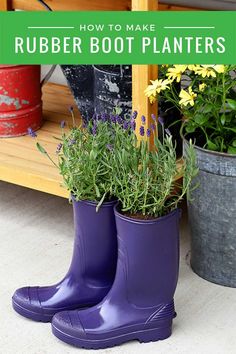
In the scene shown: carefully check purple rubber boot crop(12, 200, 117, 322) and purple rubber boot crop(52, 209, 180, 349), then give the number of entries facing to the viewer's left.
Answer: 2

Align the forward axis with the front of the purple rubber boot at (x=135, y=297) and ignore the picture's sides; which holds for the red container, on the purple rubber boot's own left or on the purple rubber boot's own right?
on the purple rubber boot's own right

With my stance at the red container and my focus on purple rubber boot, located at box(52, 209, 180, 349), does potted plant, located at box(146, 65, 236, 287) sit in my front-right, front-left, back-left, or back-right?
front-left

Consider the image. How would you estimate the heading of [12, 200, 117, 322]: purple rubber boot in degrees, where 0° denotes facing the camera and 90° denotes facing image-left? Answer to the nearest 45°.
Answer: approximately 90°

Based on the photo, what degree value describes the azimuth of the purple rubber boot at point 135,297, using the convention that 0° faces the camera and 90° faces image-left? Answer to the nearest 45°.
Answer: approximately 90°

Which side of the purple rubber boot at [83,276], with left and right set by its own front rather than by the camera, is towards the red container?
right

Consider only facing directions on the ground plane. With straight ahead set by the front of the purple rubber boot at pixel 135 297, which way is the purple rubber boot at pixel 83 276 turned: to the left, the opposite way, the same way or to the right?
the same way
